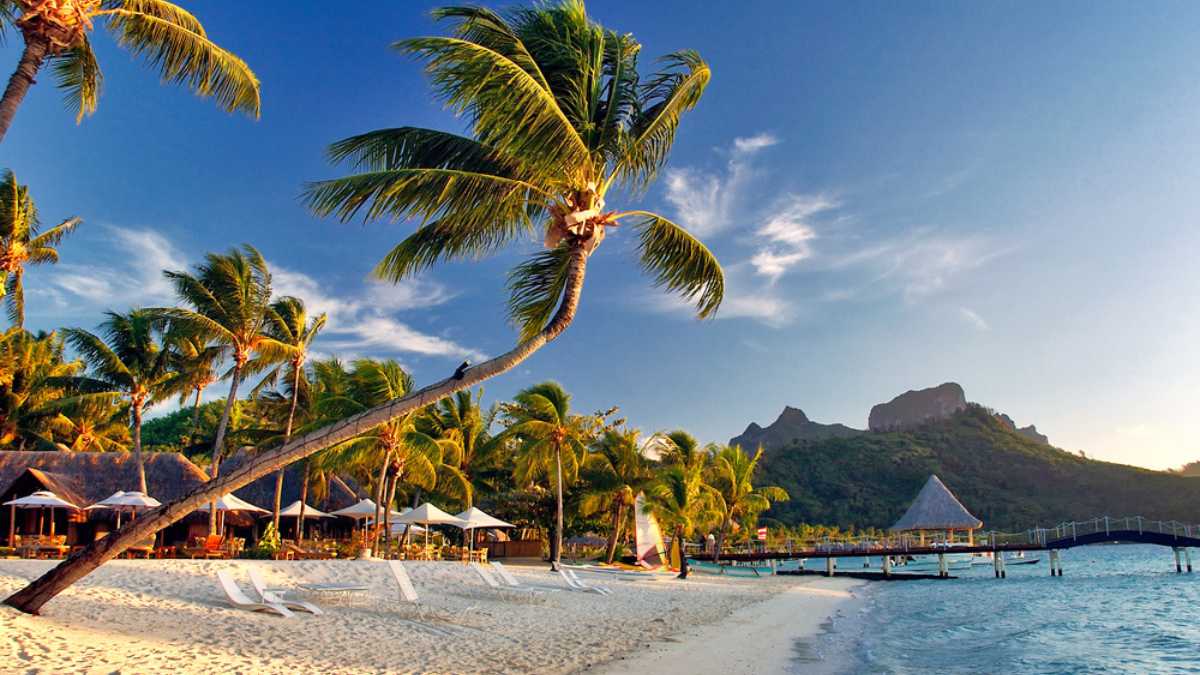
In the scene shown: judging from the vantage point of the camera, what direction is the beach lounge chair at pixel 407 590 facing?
facing the viewer and to the right of the viewer

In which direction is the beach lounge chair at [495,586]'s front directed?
to the viewer's right

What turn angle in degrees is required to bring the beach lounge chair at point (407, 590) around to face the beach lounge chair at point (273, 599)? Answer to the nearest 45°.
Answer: approximately 90° to its right

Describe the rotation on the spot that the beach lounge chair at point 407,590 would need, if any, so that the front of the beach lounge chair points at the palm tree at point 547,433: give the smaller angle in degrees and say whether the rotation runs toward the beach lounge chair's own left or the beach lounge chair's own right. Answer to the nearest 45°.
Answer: approximately 135° to the beach lounge chair's own left

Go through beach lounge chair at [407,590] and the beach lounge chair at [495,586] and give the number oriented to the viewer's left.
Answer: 0

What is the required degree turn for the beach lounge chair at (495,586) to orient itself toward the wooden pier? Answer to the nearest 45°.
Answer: approximately 45° to its left

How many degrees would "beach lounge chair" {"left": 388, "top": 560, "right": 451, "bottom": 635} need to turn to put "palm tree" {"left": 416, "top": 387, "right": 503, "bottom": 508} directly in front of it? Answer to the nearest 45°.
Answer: approximately 135° to its left

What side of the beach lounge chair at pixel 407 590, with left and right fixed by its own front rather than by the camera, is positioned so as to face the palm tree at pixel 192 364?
back

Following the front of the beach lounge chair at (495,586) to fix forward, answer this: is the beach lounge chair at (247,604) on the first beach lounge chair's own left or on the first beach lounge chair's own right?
on the first beach lounge chair's own right

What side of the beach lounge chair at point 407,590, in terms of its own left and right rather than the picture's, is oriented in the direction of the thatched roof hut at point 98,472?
back

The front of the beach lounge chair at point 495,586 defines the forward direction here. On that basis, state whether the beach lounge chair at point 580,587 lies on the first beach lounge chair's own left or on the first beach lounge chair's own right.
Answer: on the first beach lounge chair's own left

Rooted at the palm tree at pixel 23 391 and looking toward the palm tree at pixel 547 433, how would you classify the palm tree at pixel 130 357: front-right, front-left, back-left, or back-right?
front-right

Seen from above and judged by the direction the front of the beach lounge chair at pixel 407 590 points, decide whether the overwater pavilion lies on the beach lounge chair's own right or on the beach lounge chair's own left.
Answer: on the beach lounge chair's own left

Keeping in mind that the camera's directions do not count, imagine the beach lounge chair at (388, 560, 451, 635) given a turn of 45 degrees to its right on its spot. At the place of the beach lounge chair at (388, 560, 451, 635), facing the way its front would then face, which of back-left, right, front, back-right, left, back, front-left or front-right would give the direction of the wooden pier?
back-left

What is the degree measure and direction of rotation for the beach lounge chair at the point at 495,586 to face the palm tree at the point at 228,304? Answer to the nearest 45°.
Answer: approximately 135° to its left

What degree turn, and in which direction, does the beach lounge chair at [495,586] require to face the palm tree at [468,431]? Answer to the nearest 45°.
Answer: approximately 90° to its left
